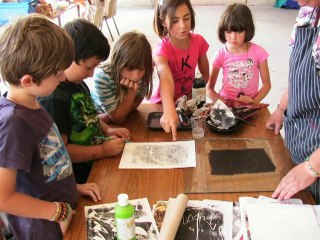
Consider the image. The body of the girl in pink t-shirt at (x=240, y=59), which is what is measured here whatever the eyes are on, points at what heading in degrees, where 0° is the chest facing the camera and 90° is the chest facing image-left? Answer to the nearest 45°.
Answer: approximately 0°

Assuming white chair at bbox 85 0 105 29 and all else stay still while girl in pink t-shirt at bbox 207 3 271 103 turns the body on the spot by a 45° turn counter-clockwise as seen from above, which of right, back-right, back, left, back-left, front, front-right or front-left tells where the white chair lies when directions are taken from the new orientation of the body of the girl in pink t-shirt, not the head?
back

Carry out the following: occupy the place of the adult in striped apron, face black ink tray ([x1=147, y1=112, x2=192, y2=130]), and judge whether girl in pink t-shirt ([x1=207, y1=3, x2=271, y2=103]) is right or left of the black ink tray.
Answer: right
